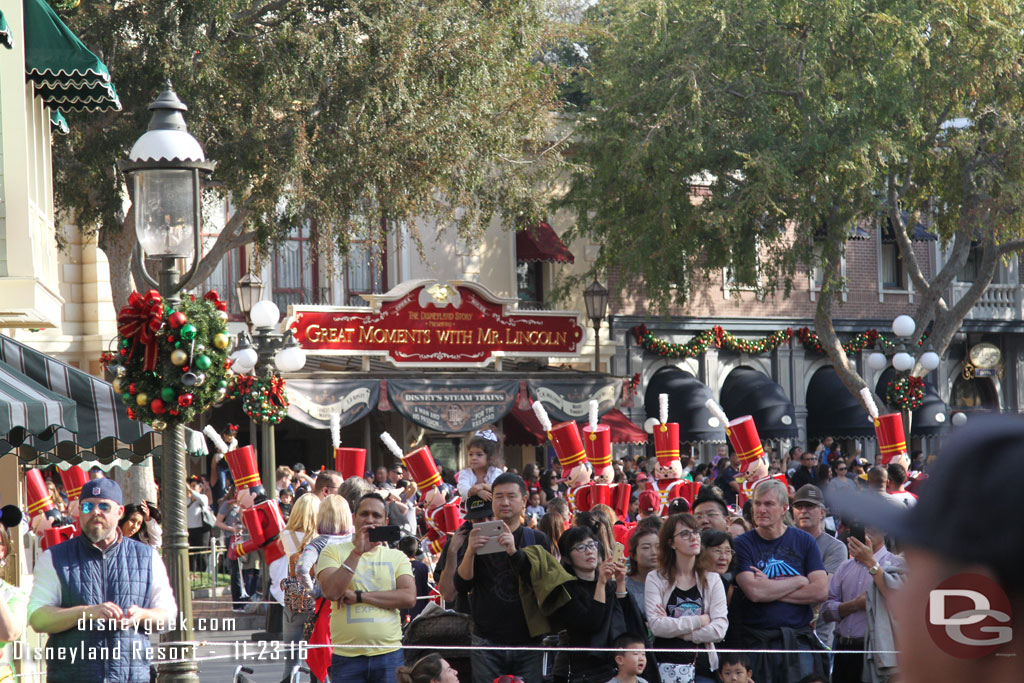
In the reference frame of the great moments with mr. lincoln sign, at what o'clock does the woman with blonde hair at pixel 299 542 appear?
The woman with blonde hair is roughly at 12 o'clock from the great moments with mr. lincoln sign.

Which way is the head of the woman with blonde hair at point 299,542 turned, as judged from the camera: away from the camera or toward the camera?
away from the camera

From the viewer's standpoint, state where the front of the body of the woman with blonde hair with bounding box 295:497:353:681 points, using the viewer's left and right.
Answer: facing away from the viewer

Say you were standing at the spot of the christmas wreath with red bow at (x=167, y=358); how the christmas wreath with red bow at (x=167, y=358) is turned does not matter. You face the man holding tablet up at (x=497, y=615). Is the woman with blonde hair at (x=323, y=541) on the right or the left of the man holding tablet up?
left

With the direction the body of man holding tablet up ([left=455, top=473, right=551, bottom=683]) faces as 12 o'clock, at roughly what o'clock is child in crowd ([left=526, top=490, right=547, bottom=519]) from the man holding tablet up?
The child in crowd is roughly at 6 o'clock from the man holding tablet up.

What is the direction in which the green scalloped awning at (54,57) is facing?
to the viewer's right

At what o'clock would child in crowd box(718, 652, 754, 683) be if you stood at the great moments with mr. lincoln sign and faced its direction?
The child in crowd is roughly at 12 o'clock from the great moments with mr. lincoln sign.

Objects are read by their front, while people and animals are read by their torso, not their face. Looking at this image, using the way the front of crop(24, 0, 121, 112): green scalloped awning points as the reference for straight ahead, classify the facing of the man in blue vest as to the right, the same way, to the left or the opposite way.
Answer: to the right

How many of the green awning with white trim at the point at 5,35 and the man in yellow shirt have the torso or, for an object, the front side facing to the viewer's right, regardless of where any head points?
1

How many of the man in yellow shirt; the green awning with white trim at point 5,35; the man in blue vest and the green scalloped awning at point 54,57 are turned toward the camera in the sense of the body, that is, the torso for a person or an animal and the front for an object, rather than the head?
2

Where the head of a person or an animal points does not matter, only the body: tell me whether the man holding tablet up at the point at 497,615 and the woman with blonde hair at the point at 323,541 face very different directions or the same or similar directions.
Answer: very different directions

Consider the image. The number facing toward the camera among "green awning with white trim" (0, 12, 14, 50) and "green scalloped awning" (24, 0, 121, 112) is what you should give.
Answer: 0

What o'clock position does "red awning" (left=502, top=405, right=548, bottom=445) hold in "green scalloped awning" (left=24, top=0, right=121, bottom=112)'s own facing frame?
The red awning is roughly at 10 o'clock from the green scalloped awning.

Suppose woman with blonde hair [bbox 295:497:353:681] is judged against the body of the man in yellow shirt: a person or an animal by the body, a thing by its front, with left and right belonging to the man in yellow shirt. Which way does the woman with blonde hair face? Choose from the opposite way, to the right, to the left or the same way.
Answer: the opposite way

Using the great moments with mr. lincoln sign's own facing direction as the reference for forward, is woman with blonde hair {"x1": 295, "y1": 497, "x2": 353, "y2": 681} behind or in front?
in front

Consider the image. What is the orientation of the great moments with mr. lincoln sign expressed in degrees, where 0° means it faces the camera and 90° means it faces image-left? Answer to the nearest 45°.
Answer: approximately 0°

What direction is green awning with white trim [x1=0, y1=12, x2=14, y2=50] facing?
to the viewer's right
